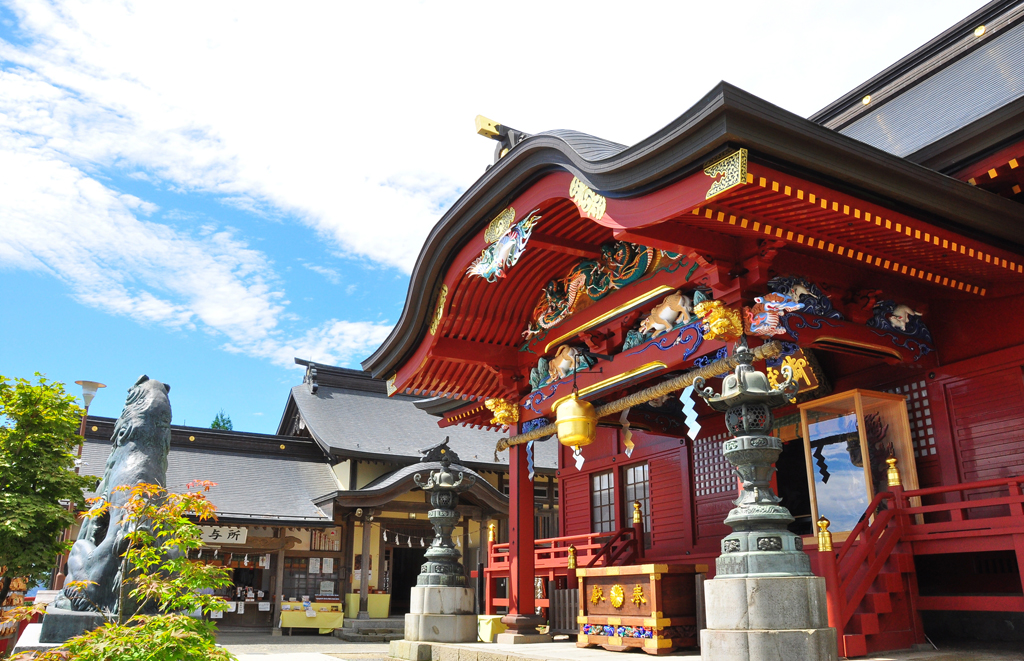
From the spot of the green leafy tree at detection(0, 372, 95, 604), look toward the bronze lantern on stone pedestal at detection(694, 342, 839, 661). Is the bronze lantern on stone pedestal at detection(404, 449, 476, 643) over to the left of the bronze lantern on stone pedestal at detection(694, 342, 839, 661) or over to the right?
left

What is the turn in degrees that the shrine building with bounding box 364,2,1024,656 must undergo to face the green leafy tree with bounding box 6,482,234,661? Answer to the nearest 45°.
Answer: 0° — it already faces it

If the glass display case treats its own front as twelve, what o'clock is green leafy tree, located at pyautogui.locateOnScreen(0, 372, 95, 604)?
The green leafy tree is roughly at 1 o'clock from the glass display case.

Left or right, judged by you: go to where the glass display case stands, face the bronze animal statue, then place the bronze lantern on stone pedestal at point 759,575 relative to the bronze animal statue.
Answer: left

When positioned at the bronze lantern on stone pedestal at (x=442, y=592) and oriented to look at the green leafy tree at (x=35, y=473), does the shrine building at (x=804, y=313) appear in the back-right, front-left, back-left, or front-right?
back-left

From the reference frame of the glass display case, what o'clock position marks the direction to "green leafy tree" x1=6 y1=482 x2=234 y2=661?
The green leafy tree is roughly at 12 o'clock from the glass display case.

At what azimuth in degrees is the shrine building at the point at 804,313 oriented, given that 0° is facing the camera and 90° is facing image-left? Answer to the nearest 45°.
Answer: approximately 45°

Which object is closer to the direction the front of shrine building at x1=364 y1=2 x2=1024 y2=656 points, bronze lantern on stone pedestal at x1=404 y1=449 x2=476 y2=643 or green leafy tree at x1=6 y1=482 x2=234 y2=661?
the green leafy tree
